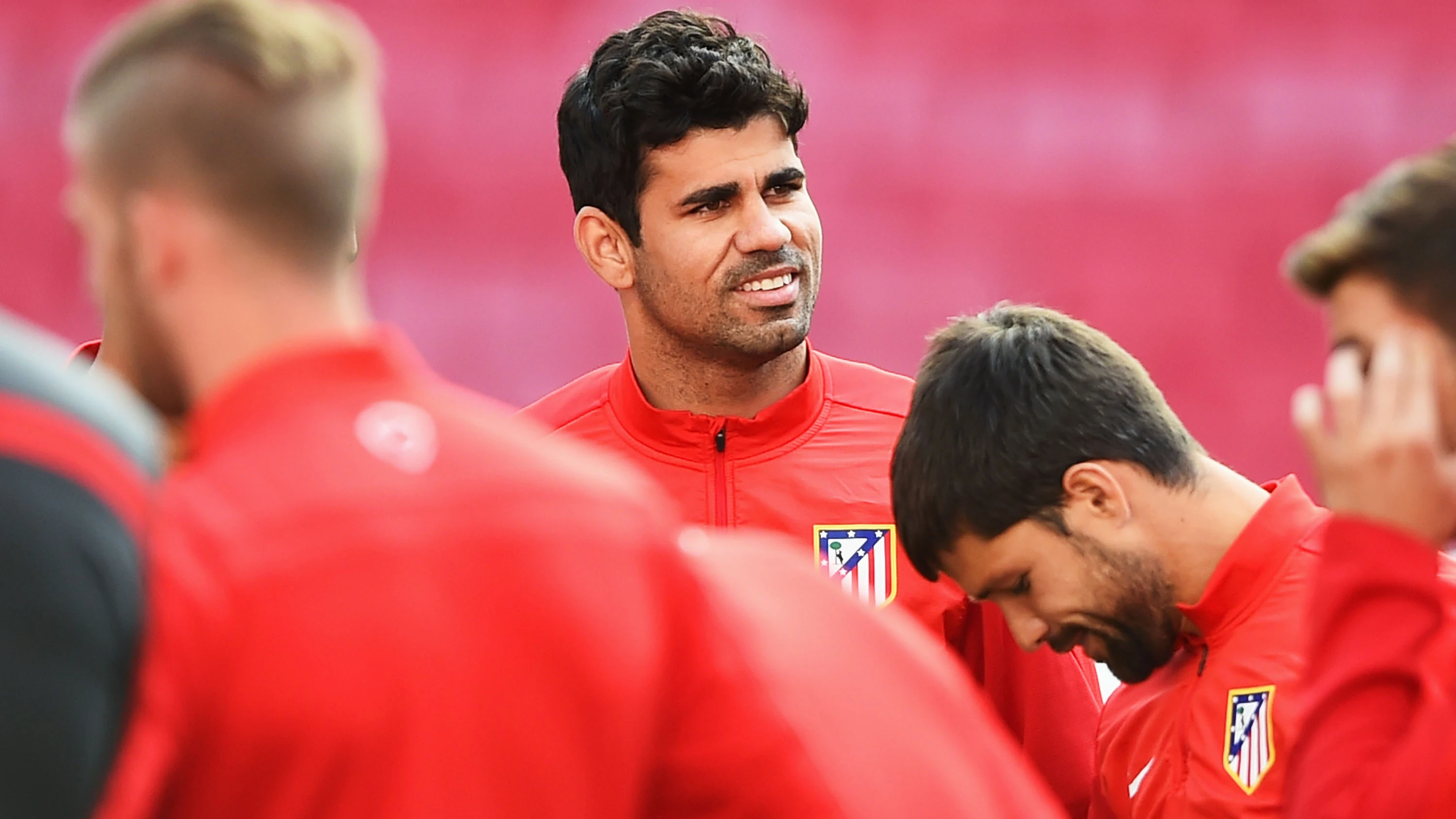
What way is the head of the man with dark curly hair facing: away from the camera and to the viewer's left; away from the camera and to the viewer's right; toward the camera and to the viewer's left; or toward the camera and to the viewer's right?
toward the camera and to the viewer's right

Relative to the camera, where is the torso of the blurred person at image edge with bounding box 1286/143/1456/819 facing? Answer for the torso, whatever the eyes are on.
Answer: to the viewer's left

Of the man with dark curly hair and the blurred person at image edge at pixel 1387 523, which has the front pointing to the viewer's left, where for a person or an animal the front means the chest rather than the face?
the blurred person at image edge

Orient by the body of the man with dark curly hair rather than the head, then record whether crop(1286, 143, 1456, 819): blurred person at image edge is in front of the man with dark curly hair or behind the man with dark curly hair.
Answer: in front

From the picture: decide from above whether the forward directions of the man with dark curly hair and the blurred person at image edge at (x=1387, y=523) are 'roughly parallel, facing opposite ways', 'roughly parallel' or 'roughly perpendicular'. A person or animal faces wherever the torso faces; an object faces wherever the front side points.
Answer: roughly perpendicular

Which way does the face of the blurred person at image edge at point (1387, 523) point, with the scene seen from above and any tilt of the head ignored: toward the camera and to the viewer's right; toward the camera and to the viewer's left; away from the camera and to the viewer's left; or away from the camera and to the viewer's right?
toward the camera and to the viewer's left

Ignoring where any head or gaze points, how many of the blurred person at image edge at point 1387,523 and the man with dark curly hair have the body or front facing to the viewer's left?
1

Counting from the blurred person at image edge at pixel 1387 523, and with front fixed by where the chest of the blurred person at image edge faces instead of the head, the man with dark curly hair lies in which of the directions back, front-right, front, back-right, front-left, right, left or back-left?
front-right
